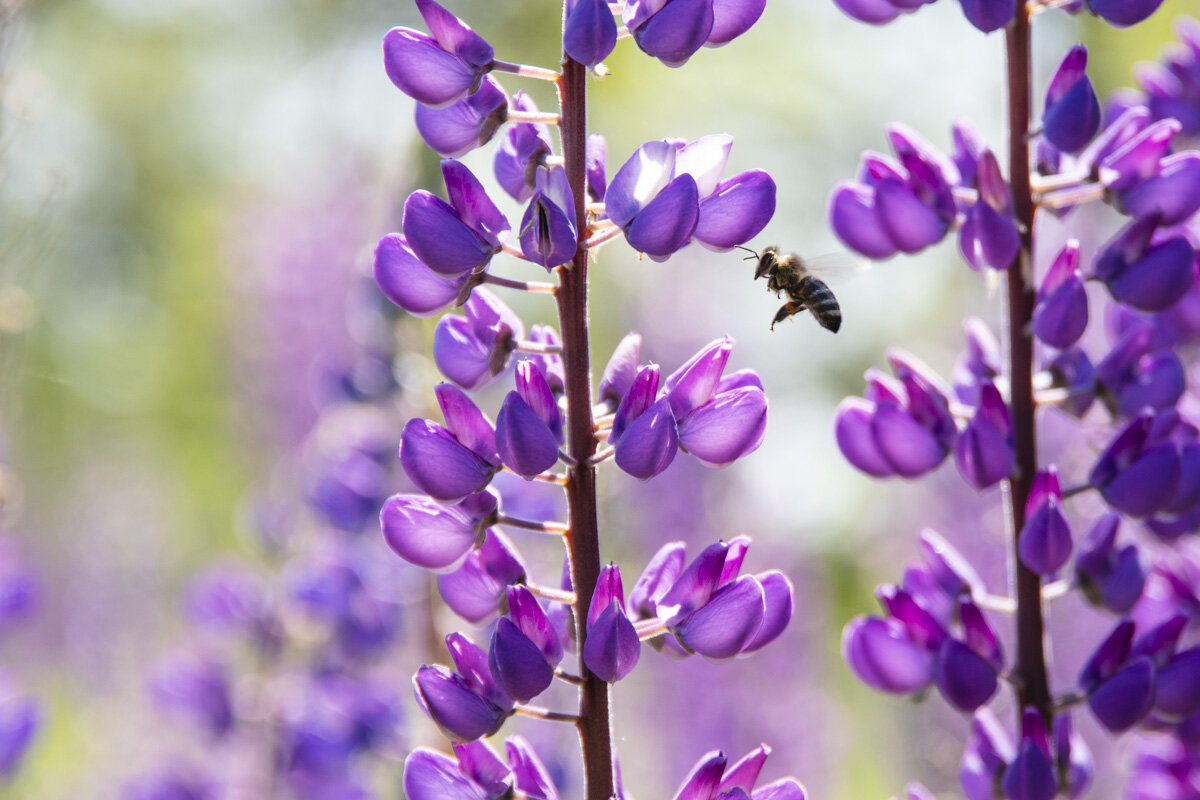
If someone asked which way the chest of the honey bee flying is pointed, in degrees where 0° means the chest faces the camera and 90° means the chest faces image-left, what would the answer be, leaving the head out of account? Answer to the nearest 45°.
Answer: approximately 90°

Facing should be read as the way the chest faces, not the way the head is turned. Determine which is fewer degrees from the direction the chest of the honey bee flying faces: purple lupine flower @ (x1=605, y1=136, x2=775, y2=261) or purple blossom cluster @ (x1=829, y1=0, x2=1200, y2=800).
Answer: the purple lupine flower

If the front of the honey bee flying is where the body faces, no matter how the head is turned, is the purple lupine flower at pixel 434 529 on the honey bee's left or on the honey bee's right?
on the honey bee's left
